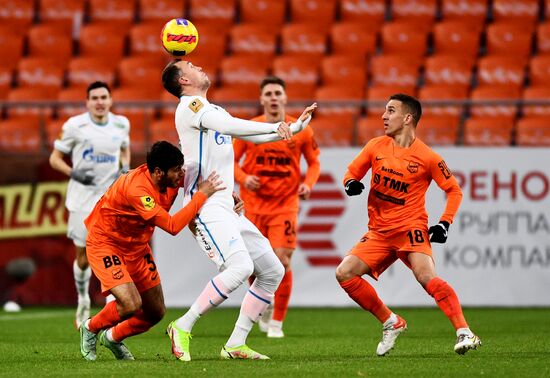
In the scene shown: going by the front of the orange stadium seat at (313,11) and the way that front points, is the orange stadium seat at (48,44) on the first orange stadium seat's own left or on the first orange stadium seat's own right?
on the first orange stadium seat's own right

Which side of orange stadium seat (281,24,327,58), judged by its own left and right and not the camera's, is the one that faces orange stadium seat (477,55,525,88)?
left
